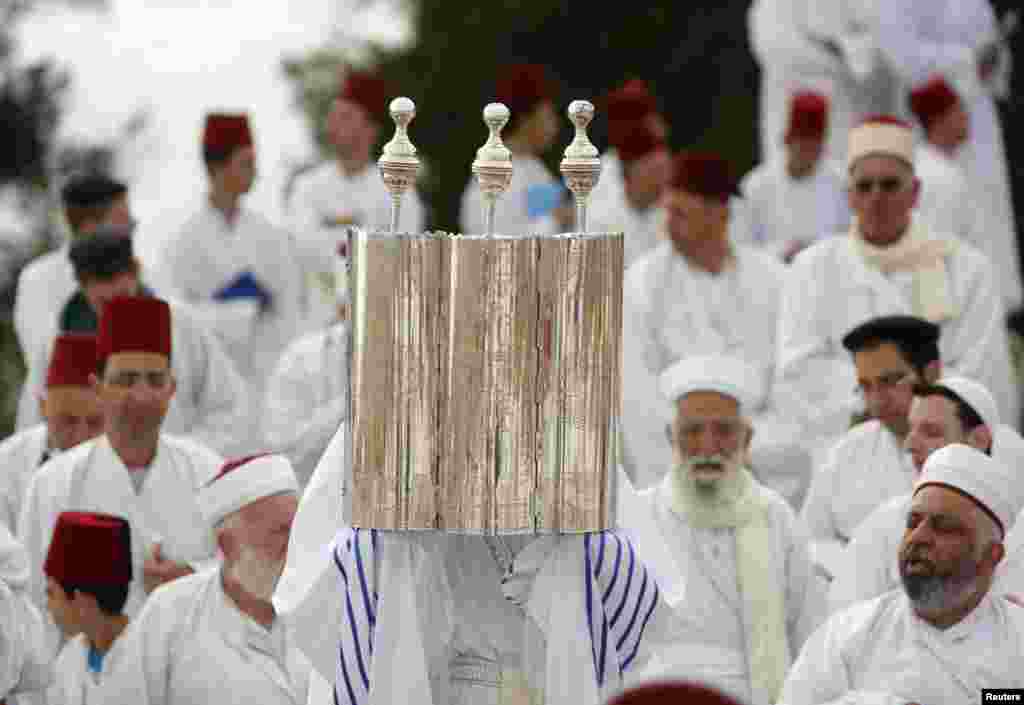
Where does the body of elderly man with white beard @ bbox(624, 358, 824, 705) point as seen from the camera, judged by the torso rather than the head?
toward the camera

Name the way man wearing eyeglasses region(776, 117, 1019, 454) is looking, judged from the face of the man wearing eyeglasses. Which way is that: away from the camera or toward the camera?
toward the camera

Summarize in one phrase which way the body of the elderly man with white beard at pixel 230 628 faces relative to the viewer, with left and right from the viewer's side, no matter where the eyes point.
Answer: facing the viewer and to the right of the viewer

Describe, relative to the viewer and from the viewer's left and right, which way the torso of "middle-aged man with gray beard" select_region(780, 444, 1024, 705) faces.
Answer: facing the viewer and to the left of the viewer

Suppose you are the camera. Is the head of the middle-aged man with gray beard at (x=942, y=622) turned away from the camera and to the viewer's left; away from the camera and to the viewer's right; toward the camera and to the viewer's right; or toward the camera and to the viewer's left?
toward the camera and to the viewer's left

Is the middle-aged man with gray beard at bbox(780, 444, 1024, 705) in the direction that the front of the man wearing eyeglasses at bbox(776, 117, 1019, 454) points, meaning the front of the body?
yes

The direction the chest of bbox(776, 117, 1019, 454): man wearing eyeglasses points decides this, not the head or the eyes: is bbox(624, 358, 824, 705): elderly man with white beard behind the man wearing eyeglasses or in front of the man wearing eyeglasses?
in front

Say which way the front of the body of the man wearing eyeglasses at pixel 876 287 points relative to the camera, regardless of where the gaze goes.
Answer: toward the camera

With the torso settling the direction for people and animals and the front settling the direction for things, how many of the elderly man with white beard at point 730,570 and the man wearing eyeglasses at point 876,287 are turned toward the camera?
2
